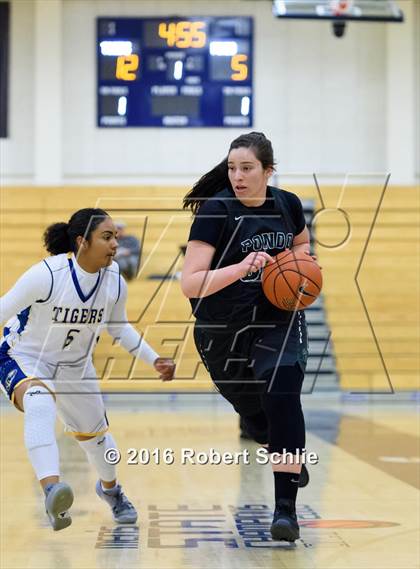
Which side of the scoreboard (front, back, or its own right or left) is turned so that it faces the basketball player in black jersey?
front

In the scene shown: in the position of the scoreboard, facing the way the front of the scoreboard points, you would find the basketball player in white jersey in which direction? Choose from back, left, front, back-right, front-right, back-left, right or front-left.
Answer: front

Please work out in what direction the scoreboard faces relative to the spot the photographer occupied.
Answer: facing the viewer
